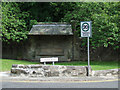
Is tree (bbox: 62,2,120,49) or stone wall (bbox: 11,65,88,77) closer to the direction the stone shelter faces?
the stone wall

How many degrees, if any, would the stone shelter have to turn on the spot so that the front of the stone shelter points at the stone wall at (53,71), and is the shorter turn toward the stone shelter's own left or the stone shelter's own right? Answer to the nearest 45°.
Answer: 0° — it already faces it

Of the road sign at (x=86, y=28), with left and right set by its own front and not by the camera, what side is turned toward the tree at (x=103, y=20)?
back

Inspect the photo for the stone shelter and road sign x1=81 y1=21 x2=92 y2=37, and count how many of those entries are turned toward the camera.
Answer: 2

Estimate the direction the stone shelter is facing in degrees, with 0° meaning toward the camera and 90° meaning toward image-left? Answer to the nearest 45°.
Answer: approximately 0°
